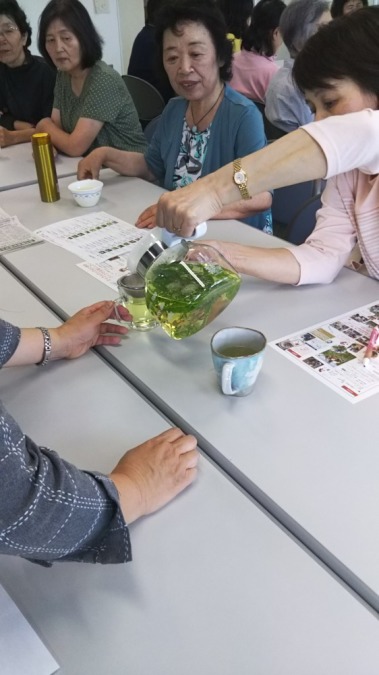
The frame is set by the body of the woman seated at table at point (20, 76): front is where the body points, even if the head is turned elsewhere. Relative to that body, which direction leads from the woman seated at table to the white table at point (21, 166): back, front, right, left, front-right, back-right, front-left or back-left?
front-left

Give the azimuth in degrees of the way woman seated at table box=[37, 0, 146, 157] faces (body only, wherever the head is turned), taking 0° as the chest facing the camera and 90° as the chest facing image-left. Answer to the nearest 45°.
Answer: approximately 45°

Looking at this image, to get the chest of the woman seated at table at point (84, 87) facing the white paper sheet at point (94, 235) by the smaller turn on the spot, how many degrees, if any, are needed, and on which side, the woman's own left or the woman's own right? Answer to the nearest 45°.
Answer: approximately 45° to the woman's own left

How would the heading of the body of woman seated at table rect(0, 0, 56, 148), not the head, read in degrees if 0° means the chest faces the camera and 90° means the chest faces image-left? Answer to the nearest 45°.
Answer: approximately 45°

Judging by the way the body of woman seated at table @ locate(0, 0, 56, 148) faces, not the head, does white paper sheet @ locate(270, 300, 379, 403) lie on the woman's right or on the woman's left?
on the woman's left

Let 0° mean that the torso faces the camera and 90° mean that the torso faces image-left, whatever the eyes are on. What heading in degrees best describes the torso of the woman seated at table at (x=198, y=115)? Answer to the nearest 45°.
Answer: approximately 45°

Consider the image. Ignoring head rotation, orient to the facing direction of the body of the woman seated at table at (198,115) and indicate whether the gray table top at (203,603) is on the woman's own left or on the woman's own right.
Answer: on the woman's own left

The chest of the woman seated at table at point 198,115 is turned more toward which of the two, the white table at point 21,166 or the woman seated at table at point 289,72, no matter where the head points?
the white table
